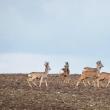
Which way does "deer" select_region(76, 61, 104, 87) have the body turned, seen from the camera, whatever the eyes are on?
to the viewer's right

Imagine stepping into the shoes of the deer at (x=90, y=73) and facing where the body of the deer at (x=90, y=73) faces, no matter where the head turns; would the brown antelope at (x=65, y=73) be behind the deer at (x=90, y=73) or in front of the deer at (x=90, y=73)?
behind
